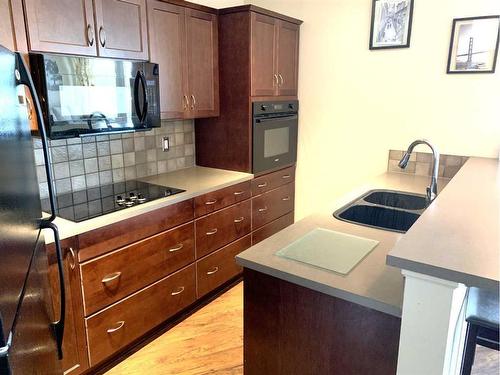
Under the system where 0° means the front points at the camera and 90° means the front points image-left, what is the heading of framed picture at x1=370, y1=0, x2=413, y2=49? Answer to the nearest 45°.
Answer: approximately 0°

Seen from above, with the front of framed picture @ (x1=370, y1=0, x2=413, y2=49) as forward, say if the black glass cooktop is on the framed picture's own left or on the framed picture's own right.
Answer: on the framed picture's own right

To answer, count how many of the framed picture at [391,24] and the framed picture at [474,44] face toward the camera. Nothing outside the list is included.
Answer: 2

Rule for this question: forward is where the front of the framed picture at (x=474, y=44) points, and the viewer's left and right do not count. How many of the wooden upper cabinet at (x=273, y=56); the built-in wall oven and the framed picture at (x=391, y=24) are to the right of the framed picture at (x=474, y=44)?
3

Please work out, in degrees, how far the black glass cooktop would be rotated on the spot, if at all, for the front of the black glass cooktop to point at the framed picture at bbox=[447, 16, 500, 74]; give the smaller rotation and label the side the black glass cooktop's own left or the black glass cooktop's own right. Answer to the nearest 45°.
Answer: approximately 45° to the black glass cooktop's own left

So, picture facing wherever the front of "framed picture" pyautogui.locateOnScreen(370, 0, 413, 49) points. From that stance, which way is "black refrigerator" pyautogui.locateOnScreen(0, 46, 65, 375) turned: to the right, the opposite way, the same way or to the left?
to the left

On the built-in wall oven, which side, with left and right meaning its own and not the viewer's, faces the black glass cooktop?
right

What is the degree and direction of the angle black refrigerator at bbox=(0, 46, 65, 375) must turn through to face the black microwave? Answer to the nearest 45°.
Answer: approximately 135° to its left

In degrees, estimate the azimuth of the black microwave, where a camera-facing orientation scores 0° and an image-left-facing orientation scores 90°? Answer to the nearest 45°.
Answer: approximately 315°
